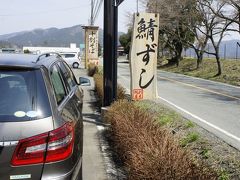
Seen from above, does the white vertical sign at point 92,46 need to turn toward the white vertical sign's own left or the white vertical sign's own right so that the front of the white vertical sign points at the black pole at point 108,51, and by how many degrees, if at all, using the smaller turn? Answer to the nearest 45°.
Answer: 0° — it already faces it

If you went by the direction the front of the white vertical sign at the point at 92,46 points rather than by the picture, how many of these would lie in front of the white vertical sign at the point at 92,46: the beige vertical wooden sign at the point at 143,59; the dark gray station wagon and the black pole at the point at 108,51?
3

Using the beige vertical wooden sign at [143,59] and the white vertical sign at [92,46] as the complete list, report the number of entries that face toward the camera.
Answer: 2

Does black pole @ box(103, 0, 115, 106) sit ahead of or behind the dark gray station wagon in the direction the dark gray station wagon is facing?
ahead

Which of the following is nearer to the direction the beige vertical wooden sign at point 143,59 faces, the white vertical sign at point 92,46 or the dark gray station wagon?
the dark gray station wagon

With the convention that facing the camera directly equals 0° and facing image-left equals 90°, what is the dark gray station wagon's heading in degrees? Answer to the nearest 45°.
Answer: approximately 225°

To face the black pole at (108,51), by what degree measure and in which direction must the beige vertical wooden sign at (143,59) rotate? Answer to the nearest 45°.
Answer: approximately 90° to its right

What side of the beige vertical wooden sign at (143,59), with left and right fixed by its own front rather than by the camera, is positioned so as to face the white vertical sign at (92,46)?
back

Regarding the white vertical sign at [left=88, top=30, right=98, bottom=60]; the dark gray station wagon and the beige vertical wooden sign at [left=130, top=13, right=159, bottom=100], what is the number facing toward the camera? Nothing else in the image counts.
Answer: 2

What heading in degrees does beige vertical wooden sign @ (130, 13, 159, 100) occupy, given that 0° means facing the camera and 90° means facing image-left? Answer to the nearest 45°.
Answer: approximately 0°
